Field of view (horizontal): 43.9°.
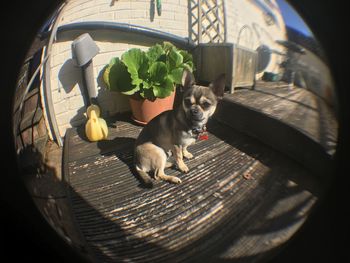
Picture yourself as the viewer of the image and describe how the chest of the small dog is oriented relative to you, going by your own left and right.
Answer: facing to the right of the viewer
